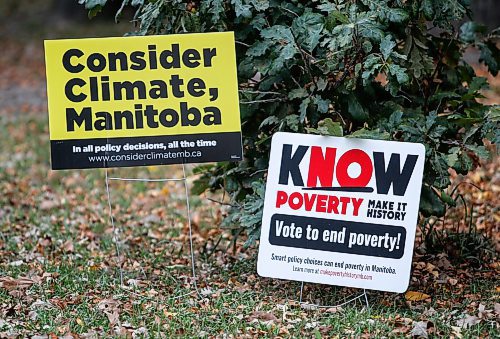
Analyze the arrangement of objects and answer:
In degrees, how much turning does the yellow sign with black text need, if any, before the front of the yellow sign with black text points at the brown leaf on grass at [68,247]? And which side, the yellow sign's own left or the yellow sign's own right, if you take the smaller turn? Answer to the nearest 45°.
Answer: approximately 135° to the yellow sign's own right

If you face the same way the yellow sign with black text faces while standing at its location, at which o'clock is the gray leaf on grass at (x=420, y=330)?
The gray leaf on grass is roughly at 10 o'clock from the yellow sign with black text.

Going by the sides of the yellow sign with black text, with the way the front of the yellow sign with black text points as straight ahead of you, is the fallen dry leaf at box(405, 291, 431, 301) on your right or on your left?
on your left

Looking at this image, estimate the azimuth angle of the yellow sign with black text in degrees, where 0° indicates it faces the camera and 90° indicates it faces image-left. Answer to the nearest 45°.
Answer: approximately 0°

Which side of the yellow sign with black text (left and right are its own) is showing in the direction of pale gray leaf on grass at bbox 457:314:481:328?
left

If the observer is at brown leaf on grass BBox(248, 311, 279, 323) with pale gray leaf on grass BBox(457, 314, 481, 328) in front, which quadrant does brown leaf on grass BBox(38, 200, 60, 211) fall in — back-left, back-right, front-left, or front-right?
back-left
